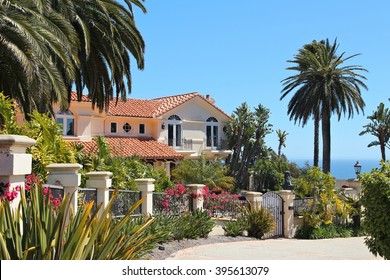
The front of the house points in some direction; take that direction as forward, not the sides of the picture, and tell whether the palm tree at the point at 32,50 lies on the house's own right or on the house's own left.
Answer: on the house's own right

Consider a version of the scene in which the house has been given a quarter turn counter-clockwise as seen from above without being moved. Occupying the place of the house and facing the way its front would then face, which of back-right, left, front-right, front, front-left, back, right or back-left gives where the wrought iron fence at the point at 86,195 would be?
back-right

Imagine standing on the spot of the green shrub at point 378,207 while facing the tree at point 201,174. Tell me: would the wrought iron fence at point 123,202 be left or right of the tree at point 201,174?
left

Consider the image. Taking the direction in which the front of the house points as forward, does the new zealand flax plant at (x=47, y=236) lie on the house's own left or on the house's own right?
on the house's own right

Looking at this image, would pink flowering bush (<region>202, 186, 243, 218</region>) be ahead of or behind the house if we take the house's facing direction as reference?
ahead

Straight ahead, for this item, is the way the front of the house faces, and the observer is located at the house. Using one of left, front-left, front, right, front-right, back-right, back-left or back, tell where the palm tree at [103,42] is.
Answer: front-right

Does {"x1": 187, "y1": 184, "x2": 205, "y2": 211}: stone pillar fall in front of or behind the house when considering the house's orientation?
in front

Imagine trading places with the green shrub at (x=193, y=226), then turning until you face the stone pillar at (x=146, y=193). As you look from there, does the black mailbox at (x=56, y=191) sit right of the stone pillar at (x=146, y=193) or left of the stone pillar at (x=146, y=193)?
left

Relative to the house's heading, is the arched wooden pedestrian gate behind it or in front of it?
in front
